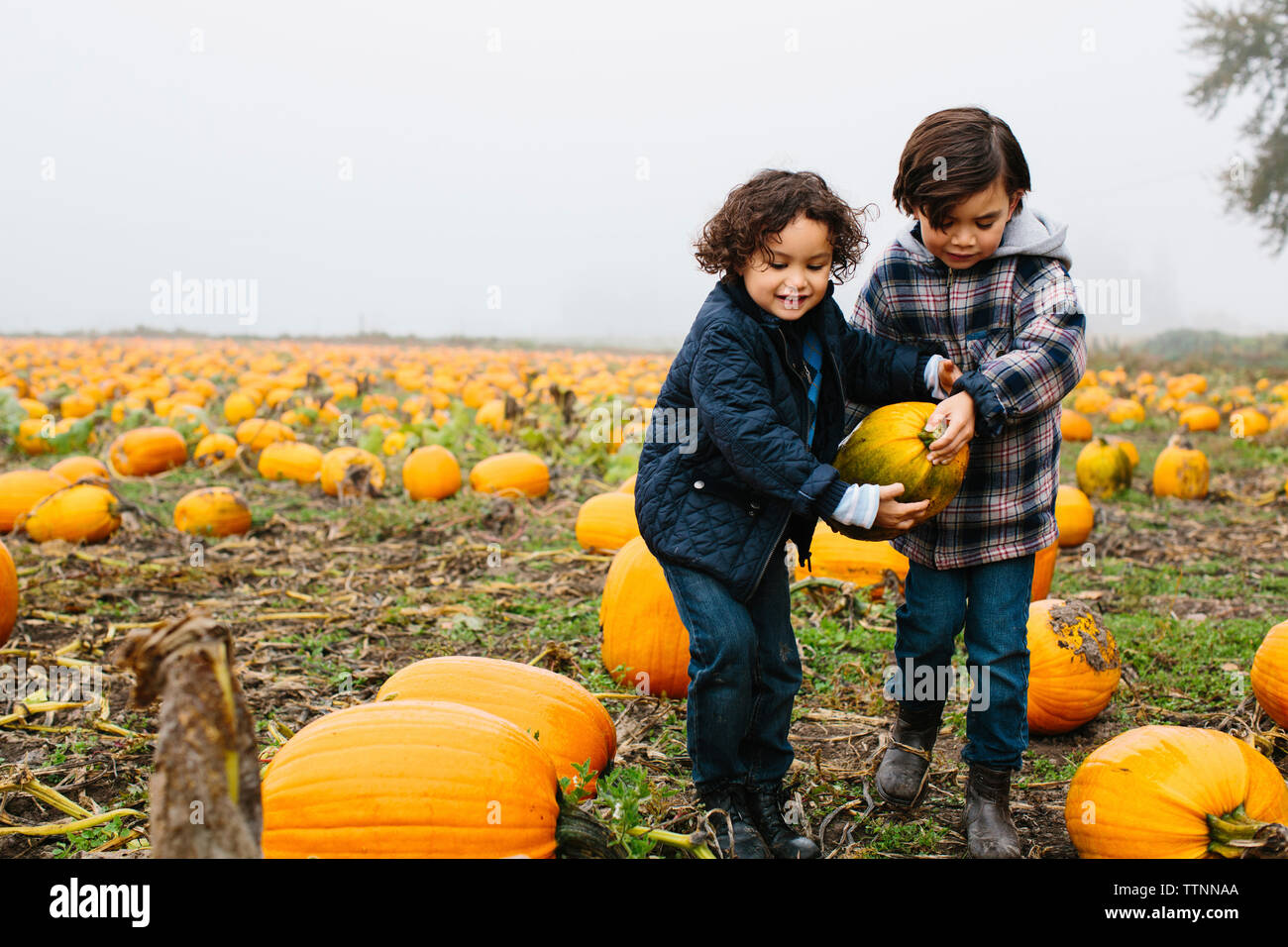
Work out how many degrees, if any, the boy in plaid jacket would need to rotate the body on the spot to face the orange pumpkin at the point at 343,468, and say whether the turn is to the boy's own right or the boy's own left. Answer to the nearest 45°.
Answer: approximately 135° to the boy's own right

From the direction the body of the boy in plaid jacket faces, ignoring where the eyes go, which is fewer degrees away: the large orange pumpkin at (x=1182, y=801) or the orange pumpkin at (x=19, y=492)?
the large orange pumpkin

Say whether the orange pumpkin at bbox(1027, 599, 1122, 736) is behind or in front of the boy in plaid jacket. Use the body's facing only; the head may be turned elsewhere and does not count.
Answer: behind

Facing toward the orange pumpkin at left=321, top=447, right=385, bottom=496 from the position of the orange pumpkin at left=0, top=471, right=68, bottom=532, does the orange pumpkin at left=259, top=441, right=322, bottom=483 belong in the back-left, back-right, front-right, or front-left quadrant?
front-left

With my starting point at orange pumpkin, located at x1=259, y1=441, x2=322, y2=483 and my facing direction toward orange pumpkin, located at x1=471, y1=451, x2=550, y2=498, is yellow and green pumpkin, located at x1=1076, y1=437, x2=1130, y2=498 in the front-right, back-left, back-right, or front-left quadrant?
front-left

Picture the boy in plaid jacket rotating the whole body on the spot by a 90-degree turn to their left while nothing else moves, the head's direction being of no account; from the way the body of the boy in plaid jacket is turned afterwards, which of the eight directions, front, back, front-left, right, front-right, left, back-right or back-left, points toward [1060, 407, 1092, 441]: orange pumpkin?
left

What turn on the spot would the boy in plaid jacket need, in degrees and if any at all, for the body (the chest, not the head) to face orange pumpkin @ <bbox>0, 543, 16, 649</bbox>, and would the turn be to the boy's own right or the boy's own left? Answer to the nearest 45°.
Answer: approximately 90° to the boy's own right

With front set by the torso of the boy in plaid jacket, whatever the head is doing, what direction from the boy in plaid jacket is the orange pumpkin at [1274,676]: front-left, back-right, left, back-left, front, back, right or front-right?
back-left

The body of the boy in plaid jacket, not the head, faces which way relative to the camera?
toward the camera

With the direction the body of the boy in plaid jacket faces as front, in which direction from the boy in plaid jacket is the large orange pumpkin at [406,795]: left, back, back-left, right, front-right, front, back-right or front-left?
front-right

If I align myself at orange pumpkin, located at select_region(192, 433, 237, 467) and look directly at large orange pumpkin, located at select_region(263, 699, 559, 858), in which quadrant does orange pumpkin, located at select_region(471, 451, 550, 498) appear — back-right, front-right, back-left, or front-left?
front-left

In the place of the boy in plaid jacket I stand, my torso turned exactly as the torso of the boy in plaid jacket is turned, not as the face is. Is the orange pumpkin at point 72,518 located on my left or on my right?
on my right

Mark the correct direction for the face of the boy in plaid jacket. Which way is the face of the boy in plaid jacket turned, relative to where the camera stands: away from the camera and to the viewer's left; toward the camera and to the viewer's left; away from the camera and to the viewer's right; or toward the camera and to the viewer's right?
toward the camera and to the viewer's left

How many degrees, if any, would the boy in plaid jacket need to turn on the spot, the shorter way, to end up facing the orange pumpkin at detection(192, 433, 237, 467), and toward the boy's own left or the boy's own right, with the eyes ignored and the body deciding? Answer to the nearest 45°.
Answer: approximately 135° to the boy's own right
